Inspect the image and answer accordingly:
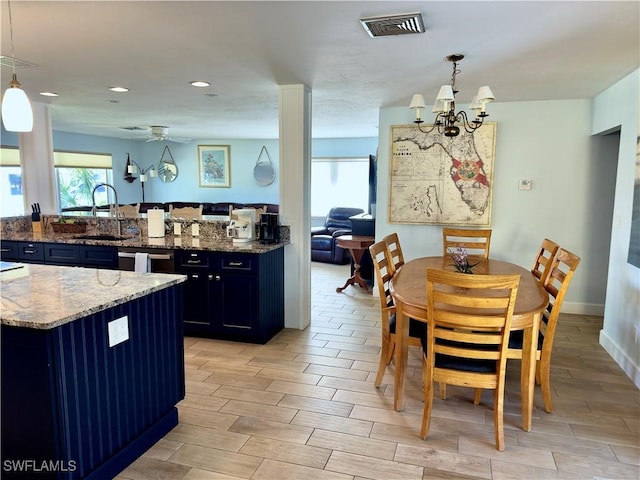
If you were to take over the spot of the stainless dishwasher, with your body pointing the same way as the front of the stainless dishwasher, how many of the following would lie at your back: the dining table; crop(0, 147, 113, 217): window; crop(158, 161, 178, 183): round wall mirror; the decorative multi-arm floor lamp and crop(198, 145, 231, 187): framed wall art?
4

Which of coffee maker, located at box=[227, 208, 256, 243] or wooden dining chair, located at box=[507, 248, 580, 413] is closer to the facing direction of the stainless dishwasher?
the wooden dining chair

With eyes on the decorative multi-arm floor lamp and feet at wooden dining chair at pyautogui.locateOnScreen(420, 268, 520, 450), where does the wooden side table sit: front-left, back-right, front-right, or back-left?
front-right

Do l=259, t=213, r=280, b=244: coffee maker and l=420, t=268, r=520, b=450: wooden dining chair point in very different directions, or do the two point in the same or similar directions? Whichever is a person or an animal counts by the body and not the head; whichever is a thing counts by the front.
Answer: very different directions

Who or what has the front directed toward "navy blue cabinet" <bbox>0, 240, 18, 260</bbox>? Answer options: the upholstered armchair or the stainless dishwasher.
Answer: the upholstered armchair

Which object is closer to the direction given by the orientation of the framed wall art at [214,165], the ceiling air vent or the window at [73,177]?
the ceiling air vent

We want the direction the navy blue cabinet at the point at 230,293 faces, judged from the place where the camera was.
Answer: facing the viewer and to the left of the viewer

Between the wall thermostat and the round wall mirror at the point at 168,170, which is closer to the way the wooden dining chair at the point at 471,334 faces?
the wall thermostat

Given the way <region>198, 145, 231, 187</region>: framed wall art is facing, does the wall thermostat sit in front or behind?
in front

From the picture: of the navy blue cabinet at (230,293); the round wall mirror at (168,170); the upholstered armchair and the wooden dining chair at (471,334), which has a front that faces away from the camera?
the wooden dining chair

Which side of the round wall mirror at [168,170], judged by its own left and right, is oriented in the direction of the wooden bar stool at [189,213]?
front

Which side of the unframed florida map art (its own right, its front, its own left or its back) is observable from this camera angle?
front

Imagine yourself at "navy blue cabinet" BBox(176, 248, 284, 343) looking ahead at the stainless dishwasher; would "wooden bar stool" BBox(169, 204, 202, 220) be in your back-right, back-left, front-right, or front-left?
front-right

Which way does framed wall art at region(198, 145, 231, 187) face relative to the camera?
toward the camera
